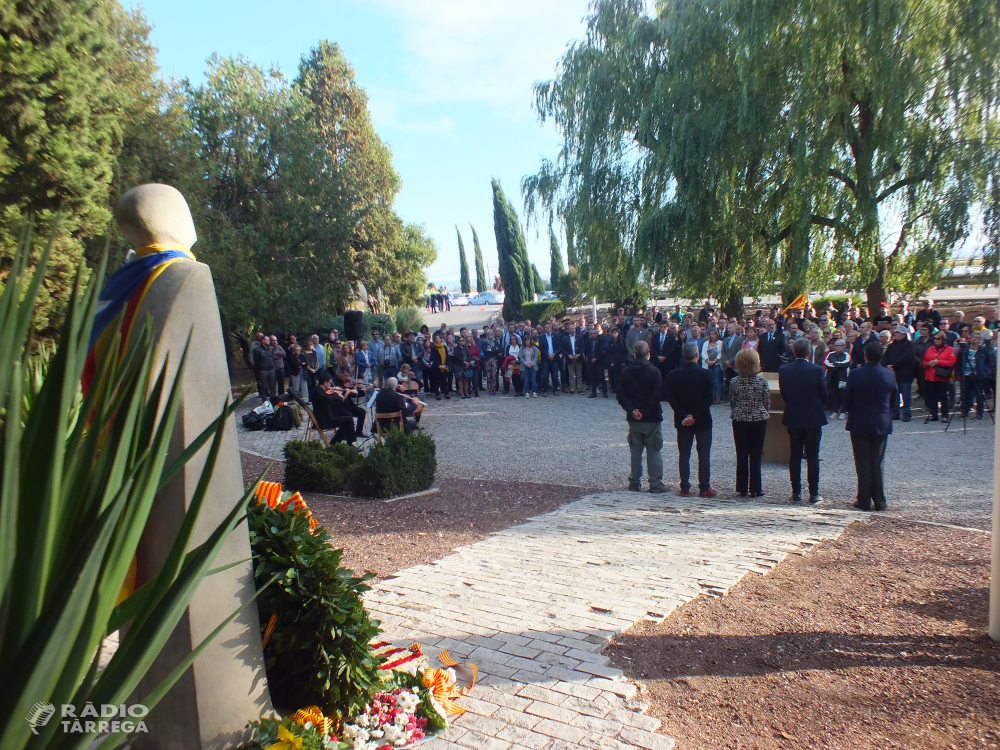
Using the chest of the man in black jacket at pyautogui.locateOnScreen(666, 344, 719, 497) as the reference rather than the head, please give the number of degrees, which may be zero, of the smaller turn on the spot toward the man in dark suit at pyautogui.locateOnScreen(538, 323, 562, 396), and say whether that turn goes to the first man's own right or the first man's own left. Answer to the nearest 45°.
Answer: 0° — they already face them

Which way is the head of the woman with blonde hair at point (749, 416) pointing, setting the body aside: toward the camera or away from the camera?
away from the camera

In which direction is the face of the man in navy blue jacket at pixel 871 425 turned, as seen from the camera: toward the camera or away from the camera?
away from the camera

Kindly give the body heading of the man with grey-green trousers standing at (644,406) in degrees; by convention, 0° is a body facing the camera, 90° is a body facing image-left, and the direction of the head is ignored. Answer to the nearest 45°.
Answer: approximately 180°

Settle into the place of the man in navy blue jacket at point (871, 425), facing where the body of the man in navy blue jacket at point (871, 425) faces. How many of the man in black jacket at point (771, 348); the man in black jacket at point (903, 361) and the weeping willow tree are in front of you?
3

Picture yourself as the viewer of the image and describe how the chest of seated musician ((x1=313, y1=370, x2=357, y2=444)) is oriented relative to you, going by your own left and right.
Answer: facing to the right of the viewer

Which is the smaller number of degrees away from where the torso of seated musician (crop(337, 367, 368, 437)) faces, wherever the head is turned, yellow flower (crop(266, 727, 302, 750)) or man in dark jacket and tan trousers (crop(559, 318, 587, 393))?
the man in dark jacket and tan trousers

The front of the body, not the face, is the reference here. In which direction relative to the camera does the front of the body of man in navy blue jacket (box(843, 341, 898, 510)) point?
away from the camera

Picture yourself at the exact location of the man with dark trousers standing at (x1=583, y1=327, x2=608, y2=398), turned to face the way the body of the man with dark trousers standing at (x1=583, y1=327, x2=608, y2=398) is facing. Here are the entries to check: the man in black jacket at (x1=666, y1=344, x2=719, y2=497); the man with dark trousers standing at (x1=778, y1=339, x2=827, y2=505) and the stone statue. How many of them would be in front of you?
3

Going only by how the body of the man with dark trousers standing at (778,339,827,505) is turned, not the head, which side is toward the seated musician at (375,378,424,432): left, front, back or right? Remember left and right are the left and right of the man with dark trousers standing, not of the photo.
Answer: left

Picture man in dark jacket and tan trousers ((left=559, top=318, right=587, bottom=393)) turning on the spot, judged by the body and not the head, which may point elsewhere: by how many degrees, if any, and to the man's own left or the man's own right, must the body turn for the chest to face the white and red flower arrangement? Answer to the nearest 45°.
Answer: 0° — they already face it

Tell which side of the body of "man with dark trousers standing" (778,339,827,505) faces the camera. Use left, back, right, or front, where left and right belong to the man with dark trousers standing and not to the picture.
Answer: back

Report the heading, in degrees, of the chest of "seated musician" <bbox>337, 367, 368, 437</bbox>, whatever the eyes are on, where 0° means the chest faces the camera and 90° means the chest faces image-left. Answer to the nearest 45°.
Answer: approximately 270°

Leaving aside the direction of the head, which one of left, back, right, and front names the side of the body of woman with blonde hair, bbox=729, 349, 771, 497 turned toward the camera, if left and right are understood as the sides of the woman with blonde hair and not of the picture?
back
